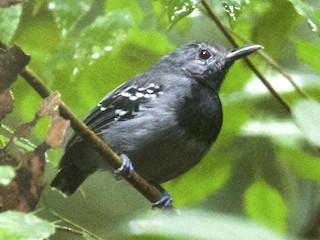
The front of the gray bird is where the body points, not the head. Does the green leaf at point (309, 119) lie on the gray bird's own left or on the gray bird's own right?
on the gray bird's own left

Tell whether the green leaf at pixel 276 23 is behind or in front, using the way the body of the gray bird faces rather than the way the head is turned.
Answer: in front

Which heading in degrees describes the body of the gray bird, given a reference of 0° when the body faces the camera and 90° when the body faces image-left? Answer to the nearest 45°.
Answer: approximately 270°

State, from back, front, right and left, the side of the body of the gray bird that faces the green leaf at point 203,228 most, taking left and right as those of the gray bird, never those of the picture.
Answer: right

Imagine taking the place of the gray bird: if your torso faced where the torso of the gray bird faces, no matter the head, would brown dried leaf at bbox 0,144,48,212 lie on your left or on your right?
on your right
